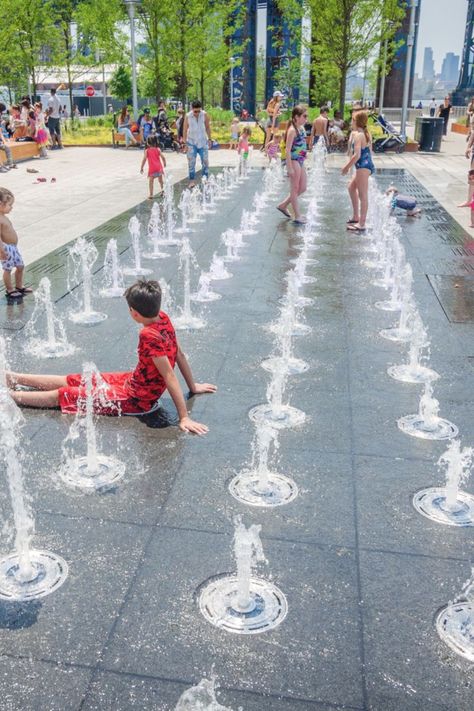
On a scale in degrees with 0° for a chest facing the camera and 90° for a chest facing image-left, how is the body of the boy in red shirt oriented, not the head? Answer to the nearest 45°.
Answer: approximately 90°

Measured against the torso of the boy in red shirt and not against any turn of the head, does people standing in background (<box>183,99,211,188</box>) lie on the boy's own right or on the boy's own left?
on the boy's own right

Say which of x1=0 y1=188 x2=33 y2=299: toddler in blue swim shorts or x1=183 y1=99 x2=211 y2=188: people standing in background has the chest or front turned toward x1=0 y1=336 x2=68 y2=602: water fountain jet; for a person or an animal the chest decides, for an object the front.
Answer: the people standing in background

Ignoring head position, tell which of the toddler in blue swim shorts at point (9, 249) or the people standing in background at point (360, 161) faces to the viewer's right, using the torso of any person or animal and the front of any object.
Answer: the toddler in blue swim shorts

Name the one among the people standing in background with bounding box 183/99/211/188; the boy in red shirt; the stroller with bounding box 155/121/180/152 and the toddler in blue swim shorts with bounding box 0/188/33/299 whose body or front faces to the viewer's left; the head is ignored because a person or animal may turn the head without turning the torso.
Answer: the boy in red shirt

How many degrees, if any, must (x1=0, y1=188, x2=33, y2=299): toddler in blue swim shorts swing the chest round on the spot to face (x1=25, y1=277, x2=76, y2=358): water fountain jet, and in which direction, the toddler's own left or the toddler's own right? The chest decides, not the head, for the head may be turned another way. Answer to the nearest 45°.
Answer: approximately 90° to the toddler's own right

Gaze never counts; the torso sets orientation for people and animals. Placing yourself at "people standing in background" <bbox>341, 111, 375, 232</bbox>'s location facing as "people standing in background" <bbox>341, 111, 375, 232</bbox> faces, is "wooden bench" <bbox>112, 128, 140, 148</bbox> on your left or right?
on your right
